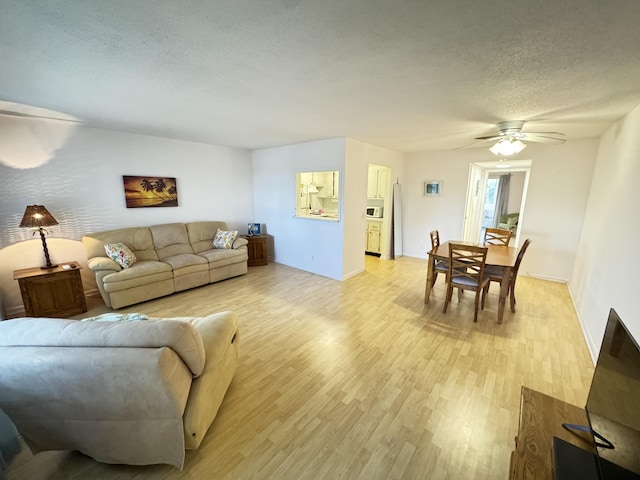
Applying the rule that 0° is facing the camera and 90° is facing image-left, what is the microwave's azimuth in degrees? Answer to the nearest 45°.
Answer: approximately 45°

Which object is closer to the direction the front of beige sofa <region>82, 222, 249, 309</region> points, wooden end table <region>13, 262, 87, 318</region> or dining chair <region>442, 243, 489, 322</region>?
the dining chair

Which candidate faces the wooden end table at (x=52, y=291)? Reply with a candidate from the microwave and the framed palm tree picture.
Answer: the microwave

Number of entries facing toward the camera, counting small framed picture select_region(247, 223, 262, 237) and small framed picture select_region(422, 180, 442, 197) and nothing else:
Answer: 2

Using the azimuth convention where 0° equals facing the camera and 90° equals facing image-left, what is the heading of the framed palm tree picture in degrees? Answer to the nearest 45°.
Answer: approximately 315°

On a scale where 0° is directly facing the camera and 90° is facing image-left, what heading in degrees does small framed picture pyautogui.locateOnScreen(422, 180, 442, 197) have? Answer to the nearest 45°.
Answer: approximately 0°

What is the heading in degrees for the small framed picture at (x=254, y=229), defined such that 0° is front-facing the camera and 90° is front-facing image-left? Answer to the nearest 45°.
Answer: approximately 0°

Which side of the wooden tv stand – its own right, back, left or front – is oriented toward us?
left

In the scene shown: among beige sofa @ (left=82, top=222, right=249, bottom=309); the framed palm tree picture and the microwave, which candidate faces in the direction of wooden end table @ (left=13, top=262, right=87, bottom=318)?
the microwave

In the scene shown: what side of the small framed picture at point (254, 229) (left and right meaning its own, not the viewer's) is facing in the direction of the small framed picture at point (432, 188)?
left
